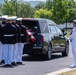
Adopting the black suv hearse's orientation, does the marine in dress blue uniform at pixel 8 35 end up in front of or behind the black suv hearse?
behind

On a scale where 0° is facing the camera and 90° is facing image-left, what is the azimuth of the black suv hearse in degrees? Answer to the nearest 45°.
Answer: approximately 225°

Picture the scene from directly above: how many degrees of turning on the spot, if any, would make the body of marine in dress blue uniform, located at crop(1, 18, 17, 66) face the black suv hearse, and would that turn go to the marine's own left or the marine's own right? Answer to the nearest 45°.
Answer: approximately 45° to the marine's own right

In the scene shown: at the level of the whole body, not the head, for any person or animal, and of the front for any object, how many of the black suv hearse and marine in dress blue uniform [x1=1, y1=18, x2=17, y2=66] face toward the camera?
0
